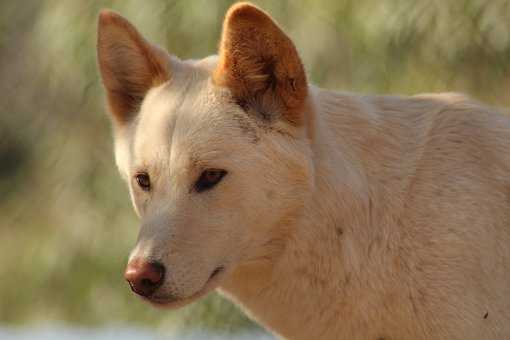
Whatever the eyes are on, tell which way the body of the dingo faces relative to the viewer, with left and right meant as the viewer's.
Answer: facing the viewer and to the left of the viewer
